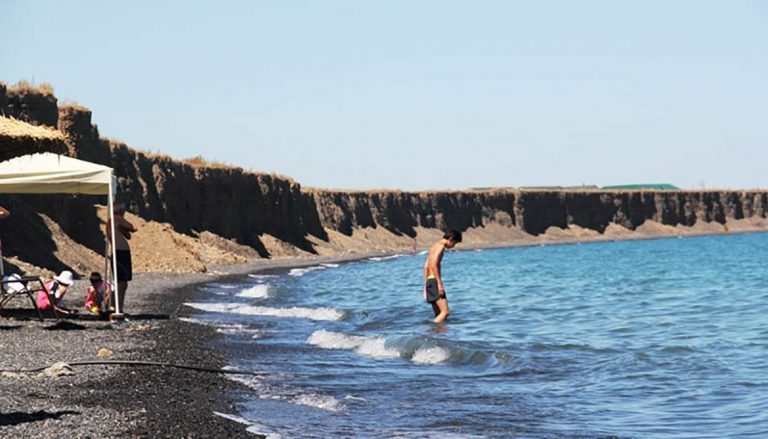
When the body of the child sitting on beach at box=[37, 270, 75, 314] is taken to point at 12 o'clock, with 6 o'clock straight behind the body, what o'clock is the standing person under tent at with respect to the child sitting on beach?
The standing person under tent is roughly at 12 o'clock from the child sitting on beach.

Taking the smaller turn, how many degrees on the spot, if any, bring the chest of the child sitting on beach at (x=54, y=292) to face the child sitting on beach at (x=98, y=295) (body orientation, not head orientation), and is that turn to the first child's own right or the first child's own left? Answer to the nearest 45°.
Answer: approximately 45° to the first child's own left

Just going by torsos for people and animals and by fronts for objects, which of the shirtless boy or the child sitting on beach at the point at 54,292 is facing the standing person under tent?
the child sitting on beach

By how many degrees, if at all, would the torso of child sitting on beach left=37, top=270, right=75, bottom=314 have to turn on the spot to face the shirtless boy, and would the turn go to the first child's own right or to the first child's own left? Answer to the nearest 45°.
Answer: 0° — they already face them

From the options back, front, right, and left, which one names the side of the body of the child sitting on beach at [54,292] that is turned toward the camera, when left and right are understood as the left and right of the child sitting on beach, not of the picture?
right
